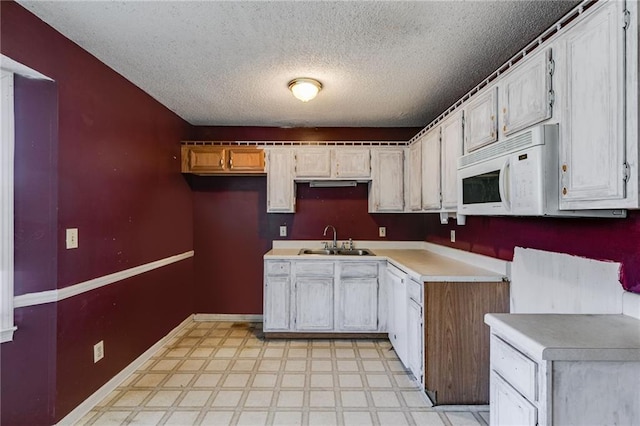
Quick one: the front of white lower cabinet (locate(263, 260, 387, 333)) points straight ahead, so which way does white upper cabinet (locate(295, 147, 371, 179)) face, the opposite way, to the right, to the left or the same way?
the same way

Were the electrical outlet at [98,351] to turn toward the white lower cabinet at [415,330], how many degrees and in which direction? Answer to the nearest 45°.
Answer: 0° — it already faces it

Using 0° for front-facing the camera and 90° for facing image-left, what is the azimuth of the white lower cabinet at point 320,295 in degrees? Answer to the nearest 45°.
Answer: approximately 0°

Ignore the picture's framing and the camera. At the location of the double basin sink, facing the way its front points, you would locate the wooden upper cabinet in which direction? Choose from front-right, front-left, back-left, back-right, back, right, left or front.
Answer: right

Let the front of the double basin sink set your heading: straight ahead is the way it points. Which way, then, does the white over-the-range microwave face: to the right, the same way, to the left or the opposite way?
to the right

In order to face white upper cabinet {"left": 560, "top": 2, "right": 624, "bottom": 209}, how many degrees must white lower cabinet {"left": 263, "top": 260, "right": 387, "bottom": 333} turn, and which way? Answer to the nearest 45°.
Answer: approximately 45° to its left

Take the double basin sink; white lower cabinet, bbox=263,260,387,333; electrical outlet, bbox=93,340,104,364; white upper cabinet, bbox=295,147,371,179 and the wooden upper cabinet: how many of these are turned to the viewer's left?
0

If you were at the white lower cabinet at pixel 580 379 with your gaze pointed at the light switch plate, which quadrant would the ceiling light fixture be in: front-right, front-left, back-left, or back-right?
front-right

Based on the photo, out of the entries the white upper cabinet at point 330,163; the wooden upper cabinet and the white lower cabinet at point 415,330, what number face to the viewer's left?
1

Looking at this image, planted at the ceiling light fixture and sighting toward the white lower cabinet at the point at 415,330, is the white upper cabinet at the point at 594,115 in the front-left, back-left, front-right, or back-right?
front-right

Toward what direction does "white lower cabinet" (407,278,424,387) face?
to the viewer's left

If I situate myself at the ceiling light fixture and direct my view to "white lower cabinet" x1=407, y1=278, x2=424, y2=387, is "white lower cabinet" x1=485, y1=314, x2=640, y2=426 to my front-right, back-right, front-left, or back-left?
front-right

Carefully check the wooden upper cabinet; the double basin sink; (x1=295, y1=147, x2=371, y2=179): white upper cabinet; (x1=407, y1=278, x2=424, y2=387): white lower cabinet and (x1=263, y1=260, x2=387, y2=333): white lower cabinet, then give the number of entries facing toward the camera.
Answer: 4

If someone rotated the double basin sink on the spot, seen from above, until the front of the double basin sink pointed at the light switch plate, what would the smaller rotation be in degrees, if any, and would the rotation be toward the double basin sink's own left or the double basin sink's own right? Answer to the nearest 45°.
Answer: approximately 45° to the double basin sink's own right

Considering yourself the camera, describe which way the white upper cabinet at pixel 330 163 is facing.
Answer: facing the viewer

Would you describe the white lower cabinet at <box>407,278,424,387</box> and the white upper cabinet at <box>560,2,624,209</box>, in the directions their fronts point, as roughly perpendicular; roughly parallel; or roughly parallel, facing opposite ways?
roughly parallel

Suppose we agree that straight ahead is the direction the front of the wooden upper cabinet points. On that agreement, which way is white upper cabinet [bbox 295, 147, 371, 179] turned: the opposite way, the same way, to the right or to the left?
the same way

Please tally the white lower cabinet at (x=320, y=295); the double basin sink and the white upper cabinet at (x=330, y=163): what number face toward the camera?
3

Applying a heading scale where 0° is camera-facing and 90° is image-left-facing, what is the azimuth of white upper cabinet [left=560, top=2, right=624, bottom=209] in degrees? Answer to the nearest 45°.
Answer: approximately 45°
